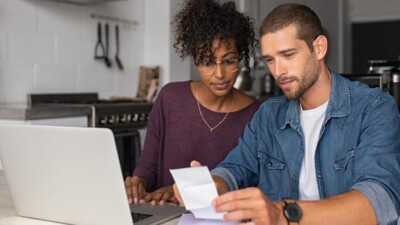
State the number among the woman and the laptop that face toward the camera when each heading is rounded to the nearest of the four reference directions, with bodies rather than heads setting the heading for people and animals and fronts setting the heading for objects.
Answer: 1

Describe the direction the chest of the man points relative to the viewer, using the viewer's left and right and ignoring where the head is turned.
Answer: facing the viewer and to the left of the viewer

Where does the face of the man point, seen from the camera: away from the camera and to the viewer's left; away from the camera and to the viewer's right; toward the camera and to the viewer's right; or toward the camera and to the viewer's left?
toward the camera and to the viewer's left

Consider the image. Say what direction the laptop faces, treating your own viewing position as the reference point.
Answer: facing away from the viewer and to the right of the viewer

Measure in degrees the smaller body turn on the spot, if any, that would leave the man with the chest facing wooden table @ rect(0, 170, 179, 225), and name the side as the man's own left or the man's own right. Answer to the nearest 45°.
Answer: approximately 45° to the man's own right

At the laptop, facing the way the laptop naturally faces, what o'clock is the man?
The man is roughly at 1 o'clock from the laptop.

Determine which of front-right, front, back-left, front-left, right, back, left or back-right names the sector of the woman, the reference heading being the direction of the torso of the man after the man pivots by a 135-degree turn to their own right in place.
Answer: front-left

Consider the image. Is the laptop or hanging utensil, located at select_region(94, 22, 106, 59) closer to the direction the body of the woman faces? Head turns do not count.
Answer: the laptop

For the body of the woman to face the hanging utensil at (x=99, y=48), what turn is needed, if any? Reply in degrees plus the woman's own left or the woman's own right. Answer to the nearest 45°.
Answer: approximately 180°

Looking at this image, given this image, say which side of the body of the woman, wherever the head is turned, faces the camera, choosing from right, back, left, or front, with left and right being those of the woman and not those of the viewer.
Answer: front

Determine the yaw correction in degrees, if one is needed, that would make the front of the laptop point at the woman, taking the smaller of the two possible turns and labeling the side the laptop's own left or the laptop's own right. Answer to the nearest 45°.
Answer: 0° — it already faces them

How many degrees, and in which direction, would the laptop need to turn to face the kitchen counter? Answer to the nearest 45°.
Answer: approximately 45° to its left

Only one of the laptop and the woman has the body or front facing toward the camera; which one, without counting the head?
the woman

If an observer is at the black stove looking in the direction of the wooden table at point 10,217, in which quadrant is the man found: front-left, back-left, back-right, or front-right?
front-left

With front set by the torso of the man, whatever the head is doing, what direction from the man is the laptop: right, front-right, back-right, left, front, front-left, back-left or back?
front

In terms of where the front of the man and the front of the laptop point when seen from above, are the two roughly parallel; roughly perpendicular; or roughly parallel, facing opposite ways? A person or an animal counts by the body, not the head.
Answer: roughly parallel, facing opposite ways
